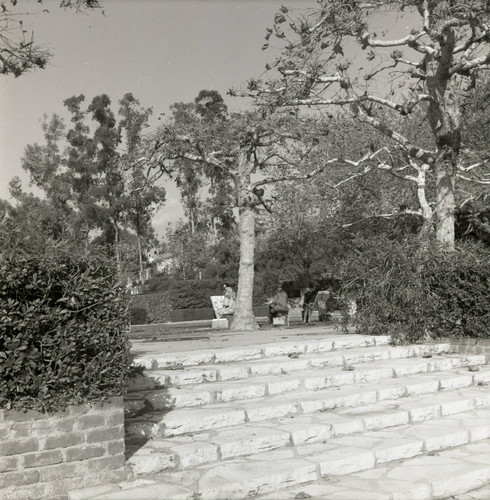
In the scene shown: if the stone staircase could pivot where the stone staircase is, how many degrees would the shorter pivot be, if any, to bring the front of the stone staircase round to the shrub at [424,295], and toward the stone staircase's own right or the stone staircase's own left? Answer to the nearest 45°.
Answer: approximately 90° to the stone staircase's own left

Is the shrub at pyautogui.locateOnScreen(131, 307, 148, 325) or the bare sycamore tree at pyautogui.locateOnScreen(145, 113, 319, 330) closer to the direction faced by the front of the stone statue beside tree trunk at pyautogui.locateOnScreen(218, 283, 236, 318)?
the shrub

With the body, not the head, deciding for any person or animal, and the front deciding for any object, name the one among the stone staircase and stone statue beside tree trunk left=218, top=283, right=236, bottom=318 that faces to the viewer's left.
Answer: the stone statue beside tree trunk

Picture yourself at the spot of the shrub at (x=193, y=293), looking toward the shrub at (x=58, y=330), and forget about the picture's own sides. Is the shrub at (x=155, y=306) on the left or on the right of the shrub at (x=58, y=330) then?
right
